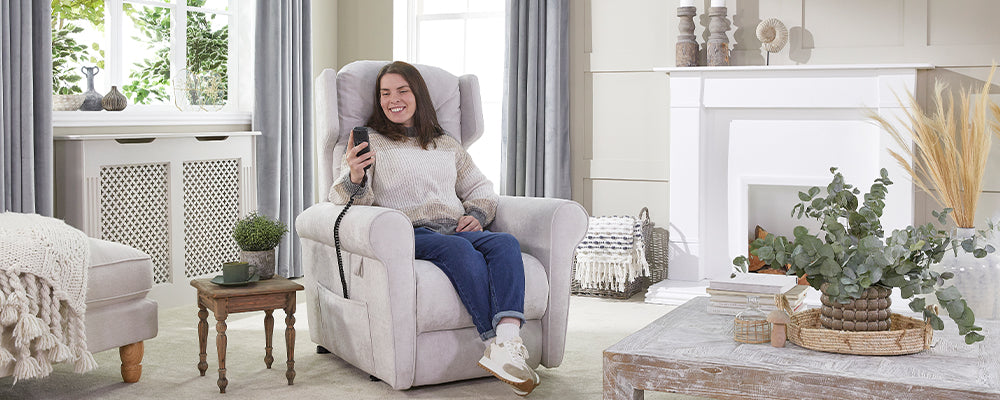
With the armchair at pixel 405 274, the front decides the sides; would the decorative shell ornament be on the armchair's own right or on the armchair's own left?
on the armchair's own left

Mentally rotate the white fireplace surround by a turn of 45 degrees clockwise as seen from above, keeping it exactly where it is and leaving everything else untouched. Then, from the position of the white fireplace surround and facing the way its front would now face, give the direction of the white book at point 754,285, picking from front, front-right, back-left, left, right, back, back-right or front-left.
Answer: front-left

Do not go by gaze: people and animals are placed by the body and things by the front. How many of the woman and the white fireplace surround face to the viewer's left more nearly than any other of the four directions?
0

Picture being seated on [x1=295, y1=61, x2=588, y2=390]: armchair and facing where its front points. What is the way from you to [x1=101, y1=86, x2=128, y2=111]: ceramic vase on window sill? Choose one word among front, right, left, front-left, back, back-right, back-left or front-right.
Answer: back

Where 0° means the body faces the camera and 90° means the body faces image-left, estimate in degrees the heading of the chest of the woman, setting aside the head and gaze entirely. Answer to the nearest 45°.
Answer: approximately 315°

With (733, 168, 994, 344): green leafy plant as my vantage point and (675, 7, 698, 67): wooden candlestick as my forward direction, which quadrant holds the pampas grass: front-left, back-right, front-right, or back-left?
front-right

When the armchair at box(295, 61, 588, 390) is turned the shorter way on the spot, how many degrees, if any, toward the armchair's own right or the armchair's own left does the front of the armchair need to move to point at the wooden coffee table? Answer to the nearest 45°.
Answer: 0° — it already faces it

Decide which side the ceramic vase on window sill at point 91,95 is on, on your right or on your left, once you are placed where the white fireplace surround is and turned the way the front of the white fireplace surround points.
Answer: on your right

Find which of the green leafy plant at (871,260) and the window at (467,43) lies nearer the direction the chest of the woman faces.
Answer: the green leafy plant

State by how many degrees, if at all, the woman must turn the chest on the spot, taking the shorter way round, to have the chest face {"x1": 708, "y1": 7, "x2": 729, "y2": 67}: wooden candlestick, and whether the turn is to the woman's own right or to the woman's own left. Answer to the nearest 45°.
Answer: approximately 90° to the woman's own left

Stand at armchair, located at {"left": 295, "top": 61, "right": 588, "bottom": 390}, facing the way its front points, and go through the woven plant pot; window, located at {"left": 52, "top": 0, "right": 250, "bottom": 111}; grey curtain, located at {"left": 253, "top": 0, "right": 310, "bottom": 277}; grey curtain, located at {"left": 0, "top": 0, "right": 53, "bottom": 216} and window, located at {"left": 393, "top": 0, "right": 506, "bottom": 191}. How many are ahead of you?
1

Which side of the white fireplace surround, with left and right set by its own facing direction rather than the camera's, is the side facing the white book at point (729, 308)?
front

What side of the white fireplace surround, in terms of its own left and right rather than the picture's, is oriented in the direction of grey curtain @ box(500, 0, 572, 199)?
right

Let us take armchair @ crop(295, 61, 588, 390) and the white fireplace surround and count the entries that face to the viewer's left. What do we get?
0

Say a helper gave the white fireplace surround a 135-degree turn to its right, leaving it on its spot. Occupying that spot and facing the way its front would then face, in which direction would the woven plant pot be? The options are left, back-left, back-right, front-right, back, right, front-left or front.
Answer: back-left

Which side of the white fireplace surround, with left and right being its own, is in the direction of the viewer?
front
